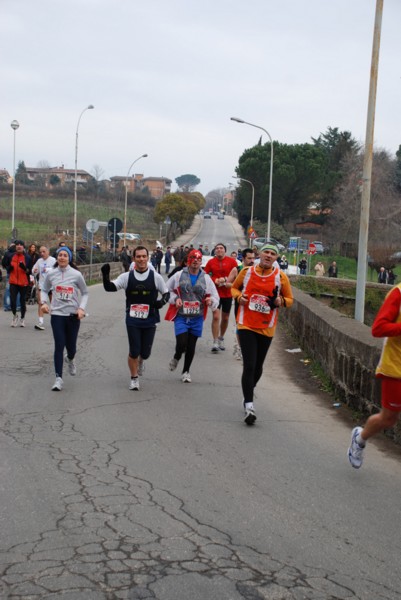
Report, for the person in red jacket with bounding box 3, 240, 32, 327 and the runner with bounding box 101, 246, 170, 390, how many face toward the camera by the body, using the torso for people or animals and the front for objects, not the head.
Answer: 2

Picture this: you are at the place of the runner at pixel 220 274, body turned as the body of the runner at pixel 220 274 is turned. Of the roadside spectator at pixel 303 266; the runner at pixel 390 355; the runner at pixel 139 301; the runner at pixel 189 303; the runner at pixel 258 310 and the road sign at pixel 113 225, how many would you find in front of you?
4

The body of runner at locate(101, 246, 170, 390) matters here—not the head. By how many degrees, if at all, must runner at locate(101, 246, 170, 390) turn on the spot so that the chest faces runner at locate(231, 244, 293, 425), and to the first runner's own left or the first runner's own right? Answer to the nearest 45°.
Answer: approximately 45° to the first runner's own left

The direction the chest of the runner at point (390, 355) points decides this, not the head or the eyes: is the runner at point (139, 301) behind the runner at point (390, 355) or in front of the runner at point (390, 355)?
behind

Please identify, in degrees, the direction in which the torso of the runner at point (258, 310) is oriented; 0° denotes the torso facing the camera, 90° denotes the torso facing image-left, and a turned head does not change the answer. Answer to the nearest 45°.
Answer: approximately 0°

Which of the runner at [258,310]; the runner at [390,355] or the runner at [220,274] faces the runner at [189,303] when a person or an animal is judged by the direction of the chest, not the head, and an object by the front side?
the runner at [220,274]

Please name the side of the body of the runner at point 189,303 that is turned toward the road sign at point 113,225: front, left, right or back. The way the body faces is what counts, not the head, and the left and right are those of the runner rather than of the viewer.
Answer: back

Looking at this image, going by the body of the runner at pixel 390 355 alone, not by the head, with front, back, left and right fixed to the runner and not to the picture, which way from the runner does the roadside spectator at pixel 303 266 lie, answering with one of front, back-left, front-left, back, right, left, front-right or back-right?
back-left

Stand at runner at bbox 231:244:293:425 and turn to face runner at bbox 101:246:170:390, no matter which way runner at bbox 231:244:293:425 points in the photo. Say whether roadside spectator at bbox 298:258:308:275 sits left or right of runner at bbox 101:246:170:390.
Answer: right

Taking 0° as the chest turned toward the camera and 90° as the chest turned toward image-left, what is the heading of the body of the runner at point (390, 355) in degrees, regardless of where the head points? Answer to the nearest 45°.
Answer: approximately 315°
